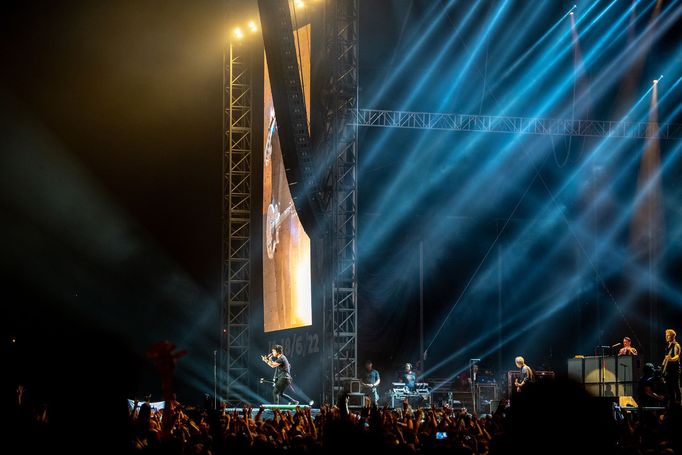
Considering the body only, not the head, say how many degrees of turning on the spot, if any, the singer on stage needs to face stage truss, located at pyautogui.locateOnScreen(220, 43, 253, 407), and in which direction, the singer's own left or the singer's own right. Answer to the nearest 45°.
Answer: approximately 90° to the singer's own right

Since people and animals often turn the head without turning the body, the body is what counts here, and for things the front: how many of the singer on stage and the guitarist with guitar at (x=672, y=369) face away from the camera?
0

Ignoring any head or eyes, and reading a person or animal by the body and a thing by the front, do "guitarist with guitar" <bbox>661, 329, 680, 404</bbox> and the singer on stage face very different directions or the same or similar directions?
same or similar directions

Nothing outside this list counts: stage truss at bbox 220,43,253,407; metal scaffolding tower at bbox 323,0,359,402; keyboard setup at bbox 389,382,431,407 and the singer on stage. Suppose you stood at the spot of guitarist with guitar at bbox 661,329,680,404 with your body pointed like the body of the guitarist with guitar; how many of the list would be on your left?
0

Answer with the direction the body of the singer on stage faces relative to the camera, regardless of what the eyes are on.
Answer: to the viewer's left

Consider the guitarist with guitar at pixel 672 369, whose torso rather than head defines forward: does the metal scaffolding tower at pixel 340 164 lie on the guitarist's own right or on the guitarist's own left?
on the guitarist's own right

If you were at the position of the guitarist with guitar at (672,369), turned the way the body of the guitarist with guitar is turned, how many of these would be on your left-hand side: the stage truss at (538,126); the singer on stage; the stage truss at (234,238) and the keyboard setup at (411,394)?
0

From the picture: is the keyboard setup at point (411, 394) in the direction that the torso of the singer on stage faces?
no

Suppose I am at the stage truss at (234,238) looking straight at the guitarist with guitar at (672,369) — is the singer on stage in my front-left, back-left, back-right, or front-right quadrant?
front-right

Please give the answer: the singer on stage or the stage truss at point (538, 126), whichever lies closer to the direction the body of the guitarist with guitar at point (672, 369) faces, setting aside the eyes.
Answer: the singer on stage

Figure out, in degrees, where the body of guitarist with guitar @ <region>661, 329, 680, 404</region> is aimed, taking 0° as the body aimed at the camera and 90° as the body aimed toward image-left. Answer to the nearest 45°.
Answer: approximately 45°
